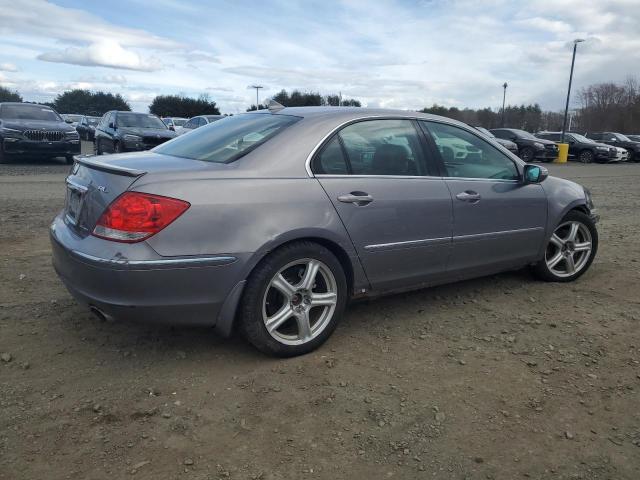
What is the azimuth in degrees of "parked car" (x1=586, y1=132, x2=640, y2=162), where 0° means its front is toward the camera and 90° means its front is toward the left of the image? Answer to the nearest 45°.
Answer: approximately 315°

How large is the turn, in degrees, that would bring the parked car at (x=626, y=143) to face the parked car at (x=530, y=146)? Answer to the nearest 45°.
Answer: approximately 90° to its right

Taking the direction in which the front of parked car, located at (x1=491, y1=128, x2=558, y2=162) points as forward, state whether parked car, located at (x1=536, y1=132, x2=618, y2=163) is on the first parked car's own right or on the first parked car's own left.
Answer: on the first parked car's own left

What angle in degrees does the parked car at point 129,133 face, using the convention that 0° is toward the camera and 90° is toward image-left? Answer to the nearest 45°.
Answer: approximately 315°

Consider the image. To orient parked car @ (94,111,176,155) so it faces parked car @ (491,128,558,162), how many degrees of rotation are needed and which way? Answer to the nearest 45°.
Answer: approximately 45° to its left

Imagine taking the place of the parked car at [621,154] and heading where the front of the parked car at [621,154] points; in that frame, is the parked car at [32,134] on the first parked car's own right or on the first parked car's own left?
on the first parked car's own right

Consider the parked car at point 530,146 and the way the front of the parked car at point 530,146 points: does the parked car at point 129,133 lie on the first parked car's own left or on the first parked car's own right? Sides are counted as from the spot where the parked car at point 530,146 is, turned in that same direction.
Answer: on the first parked car's own right

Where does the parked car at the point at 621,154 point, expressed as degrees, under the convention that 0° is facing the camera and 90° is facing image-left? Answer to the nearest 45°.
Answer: approximately 315°

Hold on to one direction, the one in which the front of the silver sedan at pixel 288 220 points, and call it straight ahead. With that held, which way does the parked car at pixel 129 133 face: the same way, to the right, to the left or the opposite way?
to the right
